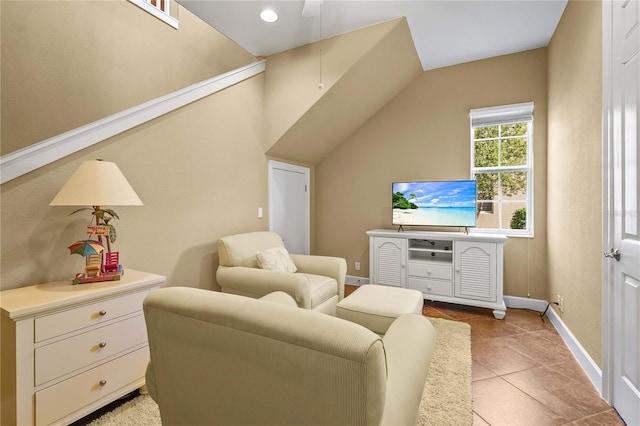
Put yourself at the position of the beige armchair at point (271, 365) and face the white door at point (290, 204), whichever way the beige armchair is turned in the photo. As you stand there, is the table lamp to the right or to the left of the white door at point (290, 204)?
left

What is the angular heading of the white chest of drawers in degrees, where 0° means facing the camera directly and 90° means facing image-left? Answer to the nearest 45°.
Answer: approximately 315°

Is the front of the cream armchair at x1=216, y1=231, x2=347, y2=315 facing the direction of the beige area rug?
yes

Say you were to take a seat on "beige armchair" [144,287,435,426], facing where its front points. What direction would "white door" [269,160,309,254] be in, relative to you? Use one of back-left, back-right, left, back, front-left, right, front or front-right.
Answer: front-left

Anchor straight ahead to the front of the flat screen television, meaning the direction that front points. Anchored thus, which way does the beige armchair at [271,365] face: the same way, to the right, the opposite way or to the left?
the opposite way

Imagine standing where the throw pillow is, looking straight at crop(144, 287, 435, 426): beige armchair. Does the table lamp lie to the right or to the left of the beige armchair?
right

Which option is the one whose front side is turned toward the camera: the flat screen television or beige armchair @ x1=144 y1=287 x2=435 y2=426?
the flat screen television

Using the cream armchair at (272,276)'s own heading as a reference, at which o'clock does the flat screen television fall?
The flat screen television is roughly at 10 o'clock from the cream armchair.

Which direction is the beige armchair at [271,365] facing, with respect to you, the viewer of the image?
facing away from the viewer and to the right of the viewer

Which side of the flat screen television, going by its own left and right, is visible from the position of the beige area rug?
front

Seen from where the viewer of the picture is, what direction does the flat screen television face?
facing the viewer

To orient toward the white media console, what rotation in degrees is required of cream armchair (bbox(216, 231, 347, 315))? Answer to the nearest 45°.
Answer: approximately 45° to its left

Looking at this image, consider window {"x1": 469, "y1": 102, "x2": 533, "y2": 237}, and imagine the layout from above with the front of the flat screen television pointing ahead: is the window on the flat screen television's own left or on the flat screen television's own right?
on the flat screen television's own left

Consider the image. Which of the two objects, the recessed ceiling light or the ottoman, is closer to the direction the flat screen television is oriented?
the ottoman

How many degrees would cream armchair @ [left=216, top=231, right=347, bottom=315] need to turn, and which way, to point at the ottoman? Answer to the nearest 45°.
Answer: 0° — it already faces it

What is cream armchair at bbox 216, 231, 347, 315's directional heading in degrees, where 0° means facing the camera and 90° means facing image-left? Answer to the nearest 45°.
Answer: approximately 315°

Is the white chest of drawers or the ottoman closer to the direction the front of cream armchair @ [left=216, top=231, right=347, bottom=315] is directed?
the ottoman

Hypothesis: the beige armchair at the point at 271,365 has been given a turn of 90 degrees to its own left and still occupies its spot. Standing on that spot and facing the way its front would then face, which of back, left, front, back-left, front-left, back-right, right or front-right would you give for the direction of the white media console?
right

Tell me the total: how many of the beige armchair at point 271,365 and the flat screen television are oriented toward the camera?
1
